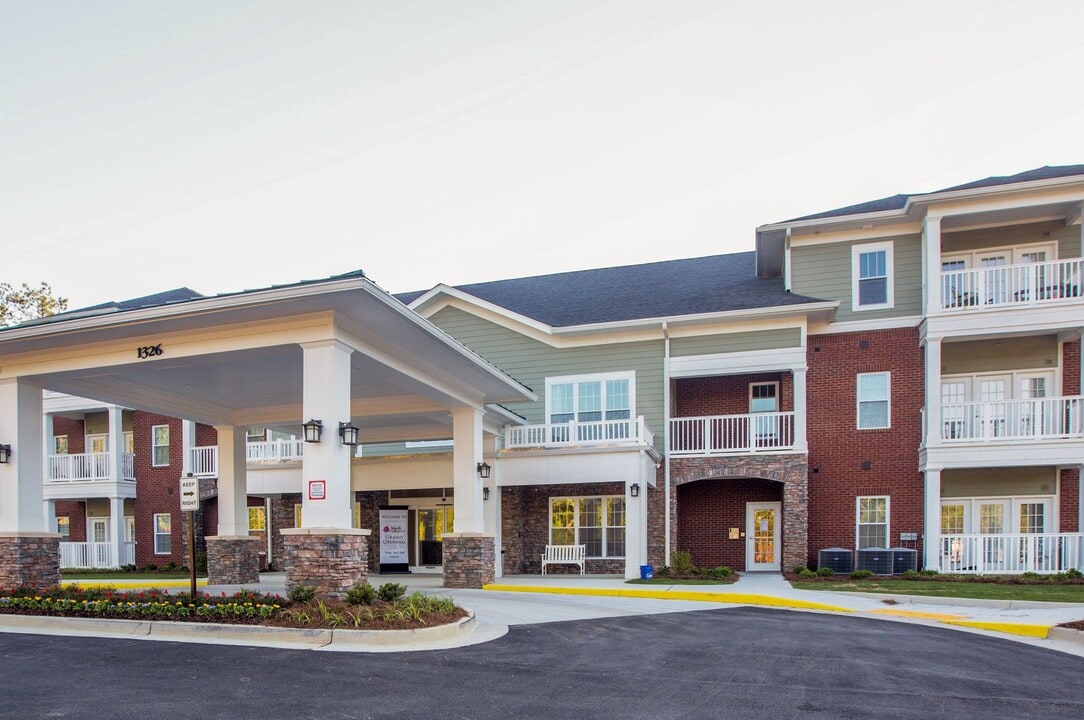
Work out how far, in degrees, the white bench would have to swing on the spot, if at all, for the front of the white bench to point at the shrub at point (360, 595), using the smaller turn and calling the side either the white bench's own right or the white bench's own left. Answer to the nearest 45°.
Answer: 0° — it already faces it

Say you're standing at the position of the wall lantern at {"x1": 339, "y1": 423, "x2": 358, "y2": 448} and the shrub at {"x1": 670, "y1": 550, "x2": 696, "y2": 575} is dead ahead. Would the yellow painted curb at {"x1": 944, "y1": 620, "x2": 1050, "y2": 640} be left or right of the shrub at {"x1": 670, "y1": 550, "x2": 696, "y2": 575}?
right

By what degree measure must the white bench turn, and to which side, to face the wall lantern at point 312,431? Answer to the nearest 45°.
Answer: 0° — it already faces it

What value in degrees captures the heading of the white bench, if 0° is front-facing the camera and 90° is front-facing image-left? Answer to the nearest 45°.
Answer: approximately 0°

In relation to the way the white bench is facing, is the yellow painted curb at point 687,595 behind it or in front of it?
in front

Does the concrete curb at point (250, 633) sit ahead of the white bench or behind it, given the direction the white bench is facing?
ahead

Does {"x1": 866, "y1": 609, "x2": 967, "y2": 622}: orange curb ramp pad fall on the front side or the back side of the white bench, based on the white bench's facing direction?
on the front side
